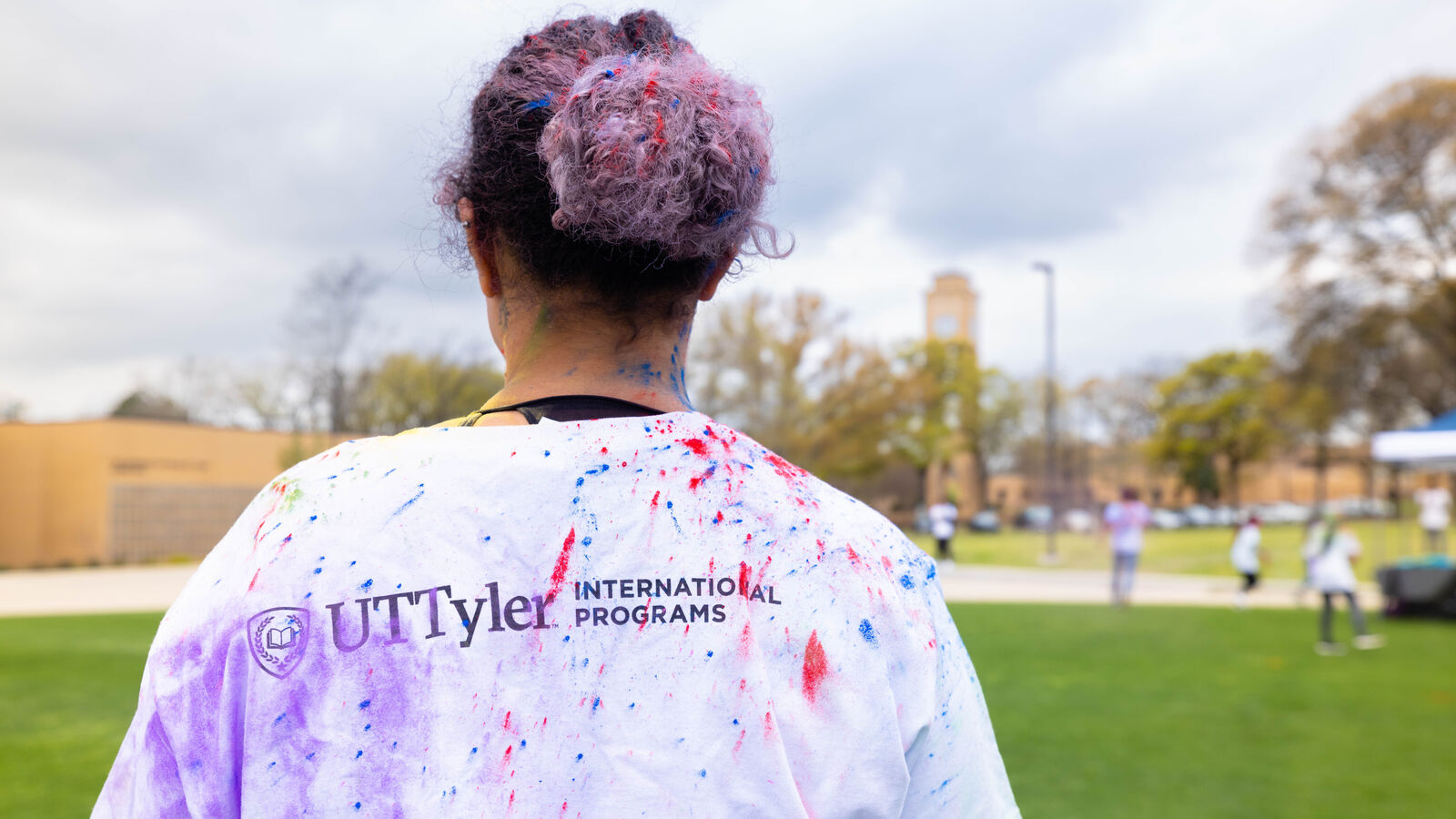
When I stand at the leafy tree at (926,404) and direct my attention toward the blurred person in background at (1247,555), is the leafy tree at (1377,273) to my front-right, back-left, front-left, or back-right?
front-left

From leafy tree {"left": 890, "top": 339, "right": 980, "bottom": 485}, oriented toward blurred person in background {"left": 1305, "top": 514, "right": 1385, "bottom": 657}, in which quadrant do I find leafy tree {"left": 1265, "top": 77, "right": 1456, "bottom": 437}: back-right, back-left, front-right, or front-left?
front-left

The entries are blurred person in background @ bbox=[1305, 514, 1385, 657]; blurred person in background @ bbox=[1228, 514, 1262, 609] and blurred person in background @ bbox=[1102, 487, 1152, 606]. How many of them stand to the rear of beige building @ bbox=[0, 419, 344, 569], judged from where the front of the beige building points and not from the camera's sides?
0

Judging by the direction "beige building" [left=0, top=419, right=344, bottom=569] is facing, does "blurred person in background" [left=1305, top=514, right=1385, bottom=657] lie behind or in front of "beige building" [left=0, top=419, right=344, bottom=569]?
in front

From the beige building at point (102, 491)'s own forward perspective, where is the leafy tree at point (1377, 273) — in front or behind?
in front

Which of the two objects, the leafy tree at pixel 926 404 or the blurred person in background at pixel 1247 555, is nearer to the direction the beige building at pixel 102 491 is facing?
the blurred person in background

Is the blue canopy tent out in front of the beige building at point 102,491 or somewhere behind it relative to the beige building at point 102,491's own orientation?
in front

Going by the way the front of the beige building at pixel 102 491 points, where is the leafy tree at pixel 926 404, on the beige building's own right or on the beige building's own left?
on the beige building's own left

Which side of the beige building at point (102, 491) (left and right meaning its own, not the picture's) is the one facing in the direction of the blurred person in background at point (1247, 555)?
front

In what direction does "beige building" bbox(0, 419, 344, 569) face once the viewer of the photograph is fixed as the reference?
facing the viewer and to the right of the viewer

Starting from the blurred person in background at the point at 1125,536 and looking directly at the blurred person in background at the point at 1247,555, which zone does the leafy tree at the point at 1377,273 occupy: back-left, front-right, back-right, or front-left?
front-left

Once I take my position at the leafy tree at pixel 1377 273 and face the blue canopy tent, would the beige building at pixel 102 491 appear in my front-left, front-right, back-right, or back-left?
front-right

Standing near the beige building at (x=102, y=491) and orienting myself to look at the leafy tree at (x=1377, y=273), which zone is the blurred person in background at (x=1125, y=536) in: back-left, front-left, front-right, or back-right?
front-right
